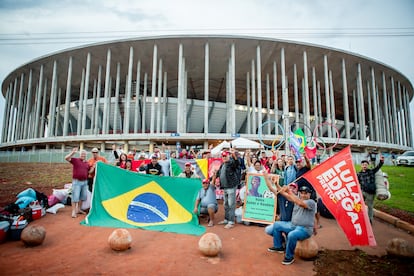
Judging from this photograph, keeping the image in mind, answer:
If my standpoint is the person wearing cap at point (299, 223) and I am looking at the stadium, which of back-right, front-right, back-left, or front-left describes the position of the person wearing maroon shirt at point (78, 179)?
front-left

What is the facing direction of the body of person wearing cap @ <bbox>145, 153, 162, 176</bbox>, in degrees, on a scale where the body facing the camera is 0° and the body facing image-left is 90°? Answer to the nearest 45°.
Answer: approximately 0°

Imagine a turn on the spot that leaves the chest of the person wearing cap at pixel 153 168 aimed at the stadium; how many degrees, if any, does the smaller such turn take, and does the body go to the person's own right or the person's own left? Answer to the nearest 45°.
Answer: approximately 180°

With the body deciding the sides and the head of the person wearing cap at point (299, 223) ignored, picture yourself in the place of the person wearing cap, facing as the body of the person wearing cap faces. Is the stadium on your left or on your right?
on your right

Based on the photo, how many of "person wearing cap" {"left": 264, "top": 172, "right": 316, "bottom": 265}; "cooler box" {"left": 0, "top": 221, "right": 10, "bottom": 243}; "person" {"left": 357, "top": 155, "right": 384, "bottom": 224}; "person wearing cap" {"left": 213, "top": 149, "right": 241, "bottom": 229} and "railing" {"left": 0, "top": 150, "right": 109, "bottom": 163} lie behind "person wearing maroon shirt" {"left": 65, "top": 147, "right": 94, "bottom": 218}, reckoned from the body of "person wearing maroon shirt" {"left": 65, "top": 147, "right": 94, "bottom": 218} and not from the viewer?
1

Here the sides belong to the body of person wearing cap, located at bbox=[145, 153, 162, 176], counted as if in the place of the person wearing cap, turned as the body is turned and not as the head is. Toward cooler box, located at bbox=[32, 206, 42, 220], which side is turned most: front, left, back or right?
right

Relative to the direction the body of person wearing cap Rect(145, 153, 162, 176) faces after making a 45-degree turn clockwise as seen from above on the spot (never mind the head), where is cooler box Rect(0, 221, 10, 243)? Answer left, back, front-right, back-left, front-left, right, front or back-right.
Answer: front

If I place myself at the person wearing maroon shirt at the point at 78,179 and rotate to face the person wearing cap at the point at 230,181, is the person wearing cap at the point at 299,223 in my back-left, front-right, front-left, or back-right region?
front-right

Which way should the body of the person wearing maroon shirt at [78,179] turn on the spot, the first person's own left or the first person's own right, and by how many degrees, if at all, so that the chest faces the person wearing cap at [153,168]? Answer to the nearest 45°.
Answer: approximately 90° to the first person's own left

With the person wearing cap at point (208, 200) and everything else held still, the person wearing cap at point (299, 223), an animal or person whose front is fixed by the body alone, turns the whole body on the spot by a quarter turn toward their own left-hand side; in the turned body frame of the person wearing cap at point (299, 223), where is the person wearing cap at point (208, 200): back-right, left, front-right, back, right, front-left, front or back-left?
back

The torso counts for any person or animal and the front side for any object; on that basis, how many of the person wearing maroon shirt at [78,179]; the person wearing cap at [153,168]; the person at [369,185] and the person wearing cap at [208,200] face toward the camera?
4

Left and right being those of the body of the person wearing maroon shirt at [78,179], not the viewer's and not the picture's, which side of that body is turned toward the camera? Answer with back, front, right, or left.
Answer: front

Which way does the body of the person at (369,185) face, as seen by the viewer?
toward the camera

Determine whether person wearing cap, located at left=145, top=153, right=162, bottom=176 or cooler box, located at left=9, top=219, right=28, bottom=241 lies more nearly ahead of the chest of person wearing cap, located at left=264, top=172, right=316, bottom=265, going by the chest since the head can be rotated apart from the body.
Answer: the cooler box

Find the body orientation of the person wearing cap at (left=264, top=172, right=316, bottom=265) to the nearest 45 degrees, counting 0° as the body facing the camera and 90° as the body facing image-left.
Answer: approximately 45°

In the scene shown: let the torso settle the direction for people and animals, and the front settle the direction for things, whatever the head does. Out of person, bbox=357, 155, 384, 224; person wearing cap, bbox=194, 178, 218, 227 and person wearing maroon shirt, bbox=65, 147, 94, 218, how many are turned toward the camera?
3

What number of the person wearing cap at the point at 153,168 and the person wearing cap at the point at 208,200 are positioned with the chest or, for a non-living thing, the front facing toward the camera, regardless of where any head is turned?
2
